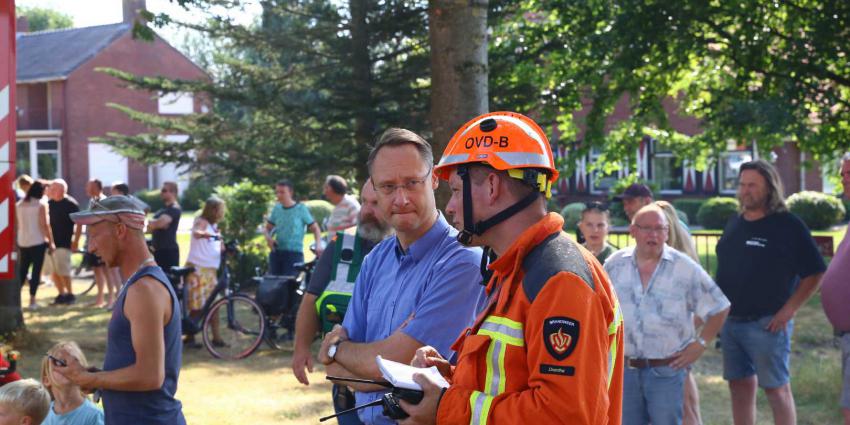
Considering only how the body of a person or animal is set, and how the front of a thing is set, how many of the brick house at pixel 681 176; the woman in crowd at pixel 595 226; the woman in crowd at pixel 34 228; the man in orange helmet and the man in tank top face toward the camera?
2

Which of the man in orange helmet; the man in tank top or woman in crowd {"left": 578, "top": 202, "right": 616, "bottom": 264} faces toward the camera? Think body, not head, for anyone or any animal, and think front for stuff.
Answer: the woman in crowd

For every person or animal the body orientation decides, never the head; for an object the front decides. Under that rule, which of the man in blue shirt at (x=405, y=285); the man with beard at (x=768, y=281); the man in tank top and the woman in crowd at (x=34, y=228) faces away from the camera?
the woman in crowd

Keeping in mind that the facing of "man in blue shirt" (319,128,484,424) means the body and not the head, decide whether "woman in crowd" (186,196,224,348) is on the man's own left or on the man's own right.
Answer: on the man's own right

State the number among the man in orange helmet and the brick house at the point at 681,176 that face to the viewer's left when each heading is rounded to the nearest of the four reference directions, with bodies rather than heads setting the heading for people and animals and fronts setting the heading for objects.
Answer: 1

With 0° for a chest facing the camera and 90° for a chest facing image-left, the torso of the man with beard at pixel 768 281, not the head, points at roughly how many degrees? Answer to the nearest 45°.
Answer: approximately 45°

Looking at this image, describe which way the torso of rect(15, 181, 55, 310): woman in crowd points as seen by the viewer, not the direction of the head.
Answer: away from the camera
